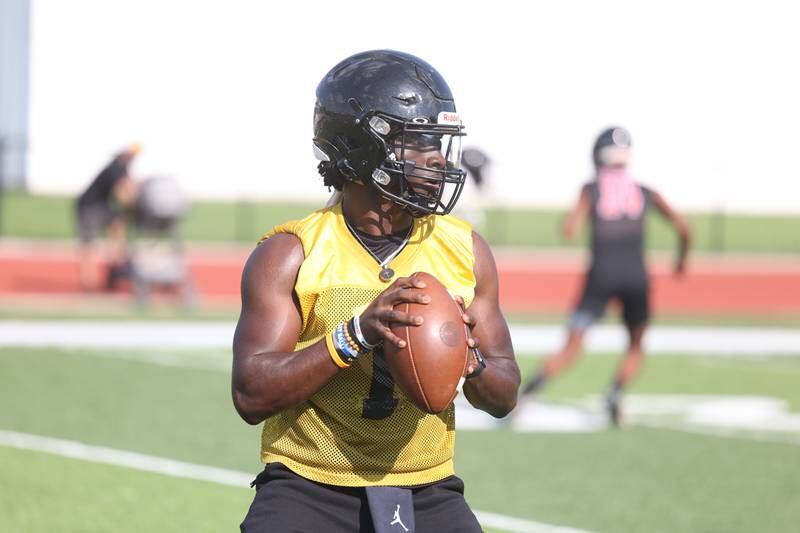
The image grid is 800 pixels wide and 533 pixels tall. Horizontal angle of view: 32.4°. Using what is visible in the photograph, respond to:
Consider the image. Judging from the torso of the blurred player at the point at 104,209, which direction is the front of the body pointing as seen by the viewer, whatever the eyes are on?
to the viewer's right

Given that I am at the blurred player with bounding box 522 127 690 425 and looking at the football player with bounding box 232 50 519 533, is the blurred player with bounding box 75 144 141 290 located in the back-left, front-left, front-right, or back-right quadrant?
back-right

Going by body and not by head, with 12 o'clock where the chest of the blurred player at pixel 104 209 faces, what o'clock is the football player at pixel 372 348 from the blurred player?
The football player is roughly at 3 o'clock from the blurred player.

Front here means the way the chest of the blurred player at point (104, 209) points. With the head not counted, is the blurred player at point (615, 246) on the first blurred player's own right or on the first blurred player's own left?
on the first blurred player's own right
